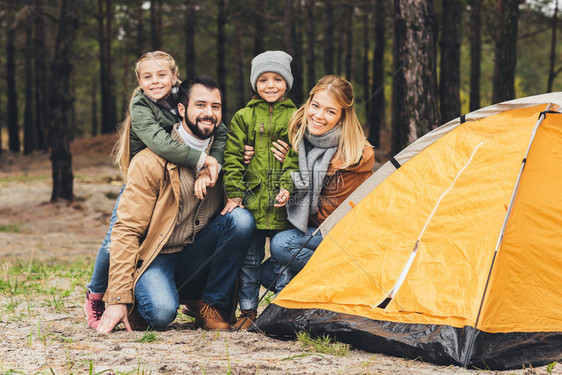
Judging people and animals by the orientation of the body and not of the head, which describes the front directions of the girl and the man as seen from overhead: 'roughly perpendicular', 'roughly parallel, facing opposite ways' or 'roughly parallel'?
roughly parallel

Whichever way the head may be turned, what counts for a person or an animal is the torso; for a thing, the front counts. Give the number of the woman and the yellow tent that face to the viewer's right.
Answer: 0

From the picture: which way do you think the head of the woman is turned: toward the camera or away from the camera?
toward the camera

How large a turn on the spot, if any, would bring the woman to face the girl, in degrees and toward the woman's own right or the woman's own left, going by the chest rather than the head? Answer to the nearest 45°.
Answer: approximately 45° to the woman's own right

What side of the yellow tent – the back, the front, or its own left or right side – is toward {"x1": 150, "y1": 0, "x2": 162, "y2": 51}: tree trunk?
right

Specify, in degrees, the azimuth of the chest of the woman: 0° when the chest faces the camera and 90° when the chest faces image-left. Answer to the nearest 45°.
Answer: approximately 45°

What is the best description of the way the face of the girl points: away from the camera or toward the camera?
toward the camera

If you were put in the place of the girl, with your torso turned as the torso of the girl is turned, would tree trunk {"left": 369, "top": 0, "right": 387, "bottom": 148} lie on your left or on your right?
on your left

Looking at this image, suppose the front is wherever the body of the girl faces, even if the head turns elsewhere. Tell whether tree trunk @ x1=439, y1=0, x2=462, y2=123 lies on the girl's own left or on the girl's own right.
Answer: on the girl's own left

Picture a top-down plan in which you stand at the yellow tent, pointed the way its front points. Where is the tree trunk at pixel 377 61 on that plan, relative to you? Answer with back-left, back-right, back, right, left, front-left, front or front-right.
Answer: back-right

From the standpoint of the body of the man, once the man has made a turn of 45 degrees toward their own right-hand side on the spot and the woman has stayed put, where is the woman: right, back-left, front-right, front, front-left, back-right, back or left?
left

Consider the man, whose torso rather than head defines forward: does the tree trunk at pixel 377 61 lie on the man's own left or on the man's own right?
on the man's own left

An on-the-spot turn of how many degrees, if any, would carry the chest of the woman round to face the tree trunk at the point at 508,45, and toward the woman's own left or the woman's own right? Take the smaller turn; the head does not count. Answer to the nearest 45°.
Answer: approximately 180°

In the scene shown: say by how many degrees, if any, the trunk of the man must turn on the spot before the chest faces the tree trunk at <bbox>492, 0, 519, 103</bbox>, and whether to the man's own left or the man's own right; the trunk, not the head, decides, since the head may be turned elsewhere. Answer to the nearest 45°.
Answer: approximately 90° to the man's own left

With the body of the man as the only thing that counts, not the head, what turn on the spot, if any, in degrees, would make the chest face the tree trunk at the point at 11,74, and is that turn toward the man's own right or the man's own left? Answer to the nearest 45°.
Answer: approximately 135° to the man's own left
